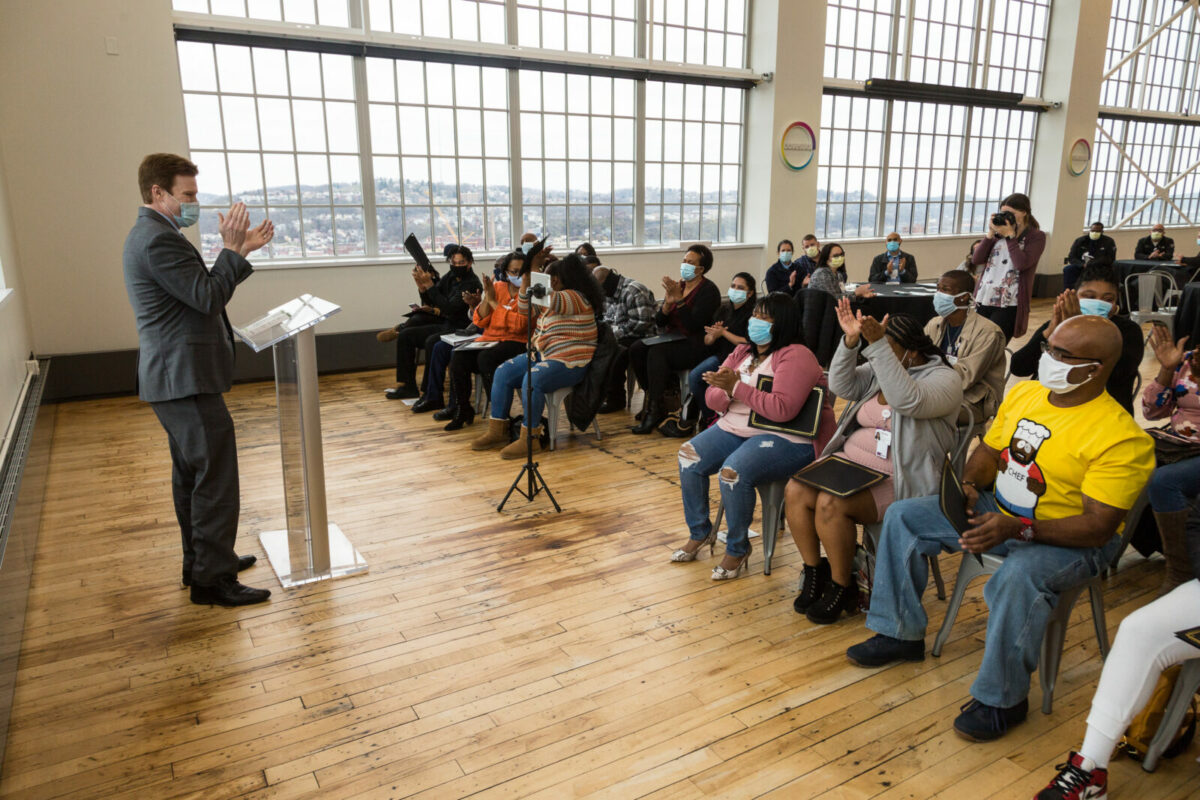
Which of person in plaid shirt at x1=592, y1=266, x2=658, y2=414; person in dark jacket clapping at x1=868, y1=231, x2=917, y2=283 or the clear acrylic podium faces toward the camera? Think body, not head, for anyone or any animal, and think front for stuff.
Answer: person in dark jacket clapping at x1=868, y1=231, x2=917, y2=283

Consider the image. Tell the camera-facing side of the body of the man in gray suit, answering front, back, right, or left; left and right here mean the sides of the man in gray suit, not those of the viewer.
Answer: right

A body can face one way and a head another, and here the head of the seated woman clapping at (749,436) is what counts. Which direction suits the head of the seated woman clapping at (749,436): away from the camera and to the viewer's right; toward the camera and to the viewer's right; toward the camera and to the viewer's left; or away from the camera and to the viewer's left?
toward the camera and to the viewer's left

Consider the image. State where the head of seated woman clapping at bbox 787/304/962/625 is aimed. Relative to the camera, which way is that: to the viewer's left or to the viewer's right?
to the viewer's left

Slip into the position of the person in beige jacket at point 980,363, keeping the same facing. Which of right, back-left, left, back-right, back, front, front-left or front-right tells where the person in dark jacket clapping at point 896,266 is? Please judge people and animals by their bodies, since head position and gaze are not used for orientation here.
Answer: back-right

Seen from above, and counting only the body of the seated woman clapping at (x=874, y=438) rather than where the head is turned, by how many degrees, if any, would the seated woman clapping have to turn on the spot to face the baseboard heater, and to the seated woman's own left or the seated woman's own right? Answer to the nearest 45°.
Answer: approximately 45° to the seated woman's own right

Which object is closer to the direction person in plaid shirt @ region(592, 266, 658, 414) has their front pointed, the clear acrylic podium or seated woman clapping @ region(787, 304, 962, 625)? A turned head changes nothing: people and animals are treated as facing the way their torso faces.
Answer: the clear acrylic podium

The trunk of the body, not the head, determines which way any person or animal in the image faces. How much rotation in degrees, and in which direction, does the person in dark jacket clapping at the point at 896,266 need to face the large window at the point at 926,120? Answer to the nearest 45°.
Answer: approximately 180°

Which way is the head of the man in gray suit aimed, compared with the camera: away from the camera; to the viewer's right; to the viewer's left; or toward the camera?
to the viewer's right

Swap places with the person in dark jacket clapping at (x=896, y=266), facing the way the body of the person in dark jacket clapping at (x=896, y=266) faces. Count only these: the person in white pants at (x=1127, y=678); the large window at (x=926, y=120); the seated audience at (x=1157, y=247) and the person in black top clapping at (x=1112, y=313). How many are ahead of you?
2

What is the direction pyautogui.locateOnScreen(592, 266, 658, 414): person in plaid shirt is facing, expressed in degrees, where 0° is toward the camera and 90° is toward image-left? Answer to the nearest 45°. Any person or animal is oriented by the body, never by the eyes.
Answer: approximately 90°

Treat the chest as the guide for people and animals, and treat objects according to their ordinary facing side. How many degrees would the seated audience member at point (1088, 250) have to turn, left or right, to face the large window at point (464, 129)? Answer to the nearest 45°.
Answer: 0° — they already face it

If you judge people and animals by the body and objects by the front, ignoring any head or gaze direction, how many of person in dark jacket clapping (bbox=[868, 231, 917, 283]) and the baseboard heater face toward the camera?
1
